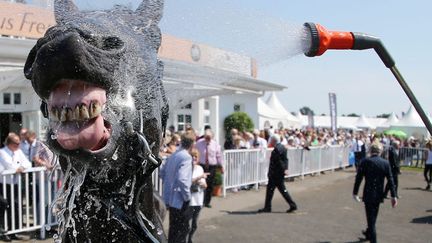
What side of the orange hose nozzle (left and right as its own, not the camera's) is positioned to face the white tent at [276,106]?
right

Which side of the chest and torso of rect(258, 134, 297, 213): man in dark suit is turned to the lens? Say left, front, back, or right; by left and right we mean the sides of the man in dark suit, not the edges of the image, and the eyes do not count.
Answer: left

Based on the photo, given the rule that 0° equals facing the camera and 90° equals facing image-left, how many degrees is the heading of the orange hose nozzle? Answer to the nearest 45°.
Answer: approximately 90°

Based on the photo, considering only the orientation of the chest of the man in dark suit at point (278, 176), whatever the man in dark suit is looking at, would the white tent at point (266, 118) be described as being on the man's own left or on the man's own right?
on the man's own right

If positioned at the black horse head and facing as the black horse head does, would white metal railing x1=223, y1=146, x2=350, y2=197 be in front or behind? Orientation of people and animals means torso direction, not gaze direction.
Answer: behind

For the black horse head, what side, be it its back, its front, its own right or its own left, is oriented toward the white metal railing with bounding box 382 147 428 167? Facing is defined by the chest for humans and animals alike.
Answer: back

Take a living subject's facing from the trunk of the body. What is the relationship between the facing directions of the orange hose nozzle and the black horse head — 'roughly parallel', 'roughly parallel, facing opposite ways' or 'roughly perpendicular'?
roughly perpendicular

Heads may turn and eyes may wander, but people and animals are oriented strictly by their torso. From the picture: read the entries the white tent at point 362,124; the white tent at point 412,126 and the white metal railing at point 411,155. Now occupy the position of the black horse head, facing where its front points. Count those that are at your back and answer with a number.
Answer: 3

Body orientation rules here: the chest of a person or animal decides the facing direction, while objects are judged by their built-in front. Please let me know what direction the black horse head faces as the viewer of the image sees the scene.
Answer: facing the viewer and to the left of the viewer

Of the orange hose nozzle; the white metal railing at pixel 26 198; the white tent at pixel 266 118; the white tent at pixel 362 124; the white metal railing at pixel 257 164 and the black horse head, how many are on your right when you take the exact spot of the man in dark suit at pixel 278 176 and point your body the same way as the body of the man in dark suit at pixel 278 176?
3

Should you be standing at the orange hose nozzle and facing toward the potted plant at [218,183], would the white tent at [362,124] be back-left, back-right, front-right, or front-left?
front-right

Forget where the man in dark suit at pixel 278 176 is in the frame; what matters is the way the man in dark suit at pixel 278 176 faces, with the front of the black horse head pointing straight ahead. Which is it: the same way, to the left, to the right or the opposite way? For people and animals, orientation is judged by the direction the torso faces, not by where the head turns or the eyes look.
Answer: to the right

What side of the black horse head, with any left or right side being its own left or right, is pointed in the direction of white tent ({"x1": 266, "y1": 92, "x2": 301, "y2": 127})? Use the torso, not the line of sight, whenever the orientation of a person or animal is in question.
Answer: back

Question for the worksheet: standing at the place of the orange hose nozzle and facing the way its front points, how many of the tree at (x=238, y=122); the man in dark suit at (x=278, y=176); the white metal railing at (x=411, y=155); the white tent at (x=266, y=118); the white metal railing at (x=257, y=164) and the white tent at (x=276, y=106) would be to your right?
6

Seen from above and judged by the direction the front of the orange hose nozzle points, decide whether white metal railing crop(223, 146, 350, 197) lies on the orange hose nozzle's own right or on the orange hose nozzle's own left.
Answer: on the orange hose nozzle's own right

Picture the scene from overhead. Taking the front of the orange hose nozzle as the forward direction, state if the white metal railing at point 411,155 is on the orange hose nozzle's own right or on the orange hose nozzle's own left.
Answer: on the orange hose nozzle's own right

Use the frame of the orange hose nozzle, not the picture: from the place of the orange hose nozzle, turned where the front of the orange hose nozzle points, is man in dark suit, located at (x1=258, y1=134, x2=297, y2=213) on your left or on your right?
on your right
